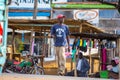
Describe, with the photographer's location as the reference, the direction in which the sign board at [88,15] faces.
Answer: facing the viewer

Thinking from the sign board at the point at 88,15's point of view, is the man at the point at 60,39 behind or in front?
in front
